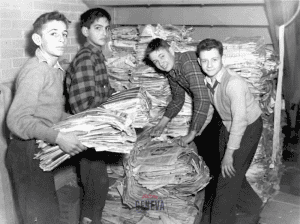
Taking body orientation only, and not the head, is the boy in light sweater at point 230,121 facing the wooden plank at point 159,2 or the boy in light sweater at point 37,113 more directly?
the boy in light sweater

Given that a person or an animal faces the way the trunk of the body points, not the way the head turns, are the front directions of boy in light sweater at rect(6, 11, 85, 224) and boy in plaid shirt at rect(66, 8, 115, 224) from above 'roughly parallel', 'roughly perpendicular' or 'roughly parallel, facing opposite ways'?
roughly parallel

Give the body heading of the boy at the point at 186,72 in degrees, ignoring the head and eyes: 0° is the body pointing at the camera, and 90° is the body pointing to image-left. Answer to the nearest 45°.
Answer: approximately 45°

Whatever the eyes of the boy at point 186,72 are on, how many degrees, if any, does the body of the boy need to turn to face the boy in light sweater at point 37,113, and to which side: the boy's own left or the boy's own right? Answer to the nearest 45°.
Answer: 0° — they already face them

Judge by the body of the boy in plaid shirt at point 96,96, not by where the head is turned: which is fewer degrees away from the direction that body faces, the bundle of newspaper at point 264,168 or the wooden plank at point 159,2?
the bundle of newspaper

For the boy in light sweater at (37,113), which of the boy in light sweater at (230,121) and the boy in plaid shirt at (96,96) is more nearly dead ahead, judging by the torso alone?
the boy in light sweater

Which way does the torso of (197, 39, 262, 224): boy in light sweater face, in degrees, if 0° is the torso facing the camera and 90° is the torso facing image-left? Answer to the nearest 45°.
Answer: approximately 45°
